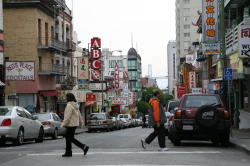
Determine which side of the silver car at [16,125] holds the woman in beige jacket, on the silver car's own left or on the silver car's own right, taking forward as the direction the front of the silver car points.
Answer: on the silver car's own right

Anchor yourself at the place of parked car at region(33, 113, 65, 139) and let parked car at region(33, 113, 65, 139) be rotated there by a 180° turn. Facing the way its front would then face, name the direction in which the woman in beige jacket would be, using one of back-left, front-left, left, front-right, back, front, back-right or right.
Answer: front-left

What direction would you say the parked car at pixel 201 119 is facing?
away from the camera

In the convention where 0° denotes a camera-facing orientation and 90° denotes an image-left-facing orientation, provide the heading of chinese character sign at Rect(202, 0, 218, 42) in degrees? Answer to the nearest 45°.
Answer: approximately 0°

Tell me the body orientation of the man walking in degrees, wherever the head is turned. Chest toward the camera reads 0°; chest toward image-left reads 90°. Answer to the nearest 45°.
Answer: approximately 270°

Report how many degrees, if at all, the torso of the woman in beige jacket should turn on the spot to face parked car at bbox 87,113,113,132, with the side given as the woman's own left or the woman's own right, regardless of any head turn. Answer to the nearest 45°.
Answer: approximately 90° to the woman's own right

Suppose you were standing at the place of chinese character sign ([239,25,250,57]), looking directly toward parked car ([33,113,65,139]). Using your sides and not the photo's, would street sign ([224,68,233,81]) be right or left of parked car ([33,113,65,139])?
right

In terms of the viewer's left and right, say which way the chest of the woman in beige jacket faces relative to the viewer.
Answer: facing to the left of the viewer

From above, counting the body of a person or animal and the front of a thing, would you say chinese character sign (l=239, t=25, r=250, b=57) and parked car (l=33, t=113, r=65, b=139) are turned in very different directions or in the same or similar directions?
very different directions

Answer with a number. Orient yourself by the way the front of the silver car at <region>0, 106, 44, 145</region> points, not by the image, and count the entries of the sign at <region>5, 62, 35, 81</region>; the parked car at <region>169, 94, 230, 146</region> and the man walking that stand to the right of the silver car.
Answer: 2
